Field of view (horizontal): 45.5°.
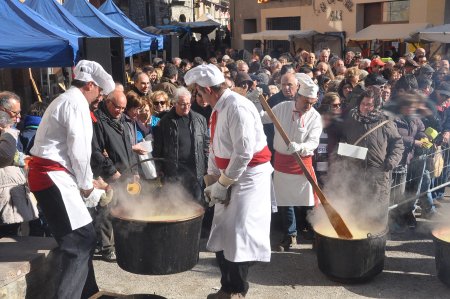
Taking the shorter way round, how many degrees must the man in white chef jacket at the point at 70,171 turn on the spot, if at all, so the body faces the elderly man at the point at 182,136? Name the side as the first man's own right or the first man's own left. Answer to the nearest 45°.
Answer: approximately 45° to the first man's own left

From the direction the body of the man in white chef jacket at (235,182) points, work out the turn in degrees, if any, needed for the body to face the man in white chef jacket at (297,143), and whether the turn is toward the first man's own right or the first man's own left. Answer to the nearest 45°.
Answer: approximately 135° to the first man's own right

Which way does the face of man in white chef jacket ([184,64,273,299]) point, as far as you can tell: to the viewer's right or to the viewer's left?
to the viewer's left

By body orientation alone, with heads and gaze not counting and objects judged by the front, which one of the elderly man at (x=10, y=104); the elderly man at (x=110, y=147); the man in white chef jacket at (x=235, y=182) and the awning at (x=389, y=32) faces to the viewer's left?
the man in white chef jacket

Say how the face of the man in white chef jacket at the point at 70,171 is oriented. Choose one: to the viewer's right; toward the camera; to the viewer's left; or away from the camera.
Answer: to the viewer's right

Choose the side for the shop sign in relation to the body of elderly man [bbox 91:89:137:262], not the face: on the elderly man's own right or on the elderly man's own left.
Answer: on the elderly man's own left

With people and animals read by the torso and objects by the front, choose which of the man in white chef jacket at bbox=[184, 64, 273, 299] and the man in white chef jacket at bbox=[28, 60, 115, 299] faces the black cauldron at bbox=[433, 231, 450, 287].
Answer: the man in white chef jacket at bbox=[28, 60, 115, 299]

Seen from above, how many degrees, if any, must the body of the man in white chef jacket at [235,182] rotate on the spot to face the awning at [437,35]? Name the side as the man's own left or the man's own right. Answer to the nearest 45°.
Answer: approximately 135° to the man's own right

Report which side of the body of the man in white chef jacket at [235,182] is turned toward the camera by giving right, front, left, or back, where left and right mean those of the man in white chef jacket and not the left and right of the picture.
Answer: left

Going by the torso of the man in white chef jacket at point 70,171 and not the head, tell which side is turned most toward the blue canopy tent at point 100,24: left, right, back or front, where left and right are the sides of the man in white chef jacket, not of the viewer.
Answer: left

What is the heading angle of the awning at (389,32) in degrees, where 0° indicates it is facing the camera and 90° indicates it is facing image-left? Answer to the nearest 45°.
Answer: approximately 0°

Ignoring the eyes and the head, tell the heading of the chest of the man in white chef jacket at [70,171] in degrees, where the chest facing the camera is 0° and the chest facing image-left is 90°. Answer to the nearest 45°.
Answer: approximately 270°
